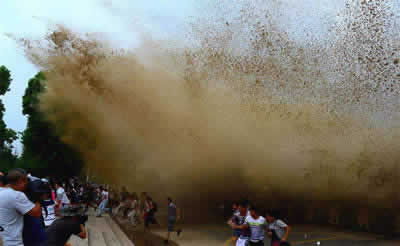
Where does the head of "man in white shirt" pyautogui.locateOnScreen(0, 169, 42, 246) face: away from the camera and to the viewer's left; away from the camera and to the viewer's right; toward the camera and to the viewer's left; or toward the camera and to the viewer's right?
away from the camera and to the viewer's right

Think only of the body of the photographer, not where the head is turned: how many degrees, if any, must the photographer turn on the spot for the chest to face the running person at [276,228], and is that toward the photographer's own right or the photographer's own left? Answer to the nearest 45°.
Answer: approximately 45° to the photographer's own right

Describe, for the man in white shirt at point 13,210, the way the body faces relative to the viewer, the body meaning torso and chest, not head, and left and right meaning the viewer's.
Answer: facing away from the viewer and to the right of the viewer

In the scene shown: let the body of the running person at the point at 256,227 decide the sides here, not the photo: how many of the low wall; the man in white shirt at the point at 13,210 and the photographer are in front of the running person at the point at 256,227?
2

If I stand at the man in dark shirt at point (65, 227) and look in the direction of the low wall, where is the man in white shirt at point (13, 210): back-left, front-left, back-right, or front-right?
back-left

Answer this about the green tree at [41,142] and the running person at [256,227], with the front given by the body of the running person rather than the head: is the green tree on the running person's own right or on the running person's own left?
on the running person's own right

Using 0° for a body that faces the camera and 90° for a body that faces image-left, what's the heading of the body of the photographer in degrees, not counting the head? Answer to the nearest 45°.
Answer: approximately 225°

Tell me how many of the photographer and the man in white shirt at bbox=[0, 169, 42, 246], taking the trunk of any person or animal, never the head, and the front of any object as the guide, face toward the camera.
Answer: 0

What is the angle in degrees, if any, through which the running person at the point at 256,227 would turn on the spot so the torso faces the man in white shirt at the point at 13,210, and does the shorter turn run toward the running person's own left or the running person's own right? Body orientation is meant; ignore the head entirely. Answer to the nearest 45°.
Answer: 0° — they already face them
